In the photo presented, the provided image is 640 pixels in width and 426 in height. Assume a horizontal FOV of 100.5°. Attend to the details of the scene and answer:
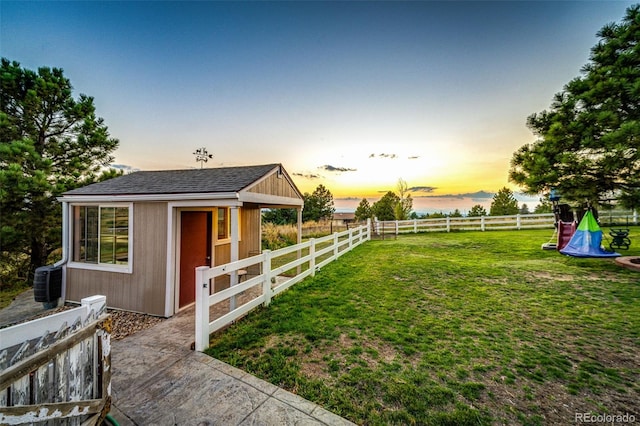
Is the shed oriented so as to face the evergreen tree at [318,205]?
no

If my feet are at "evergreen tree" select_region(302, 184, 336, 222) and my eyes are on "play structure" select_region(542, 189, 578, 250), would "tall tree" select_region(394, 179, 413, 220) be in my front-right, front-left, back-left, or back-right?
front-left

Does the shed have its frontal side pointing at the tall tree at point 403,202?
no

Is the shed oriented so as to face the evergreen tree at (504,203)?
no

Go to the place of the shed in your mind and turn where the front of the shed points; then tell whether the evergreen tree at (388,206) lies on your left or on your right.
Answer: on your left

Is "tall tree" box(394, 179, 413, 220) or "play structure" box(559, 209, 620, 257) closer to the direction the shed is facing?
the play structure

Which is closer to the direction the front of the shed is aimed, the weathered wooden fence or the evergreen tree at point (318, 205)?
the weathered wooden fence

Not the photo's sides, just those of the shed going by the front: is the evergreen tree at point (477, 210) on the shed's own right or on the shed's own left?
on the shed's own left

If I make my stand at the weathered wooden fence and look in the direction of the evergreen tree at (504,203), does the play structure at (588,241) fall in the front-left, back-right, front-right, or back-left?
front-right

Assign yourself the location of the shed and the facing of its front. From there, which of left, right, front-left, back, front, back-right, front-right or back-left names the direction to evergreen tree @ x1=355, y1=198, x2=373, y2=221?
left

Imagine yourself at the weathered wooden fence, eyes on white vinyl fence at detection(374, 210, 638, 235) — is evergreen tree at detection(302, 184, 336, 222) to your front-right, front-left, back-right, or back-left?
front-left

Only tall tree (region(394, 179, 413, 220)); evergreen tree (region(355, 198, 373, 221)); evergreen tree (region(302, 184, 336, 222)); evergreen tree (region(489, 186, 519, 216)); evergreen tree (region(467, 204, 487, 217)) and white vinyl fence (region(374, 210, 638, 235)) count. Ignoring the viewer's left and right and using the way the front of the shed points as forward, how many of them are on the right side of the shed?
0
